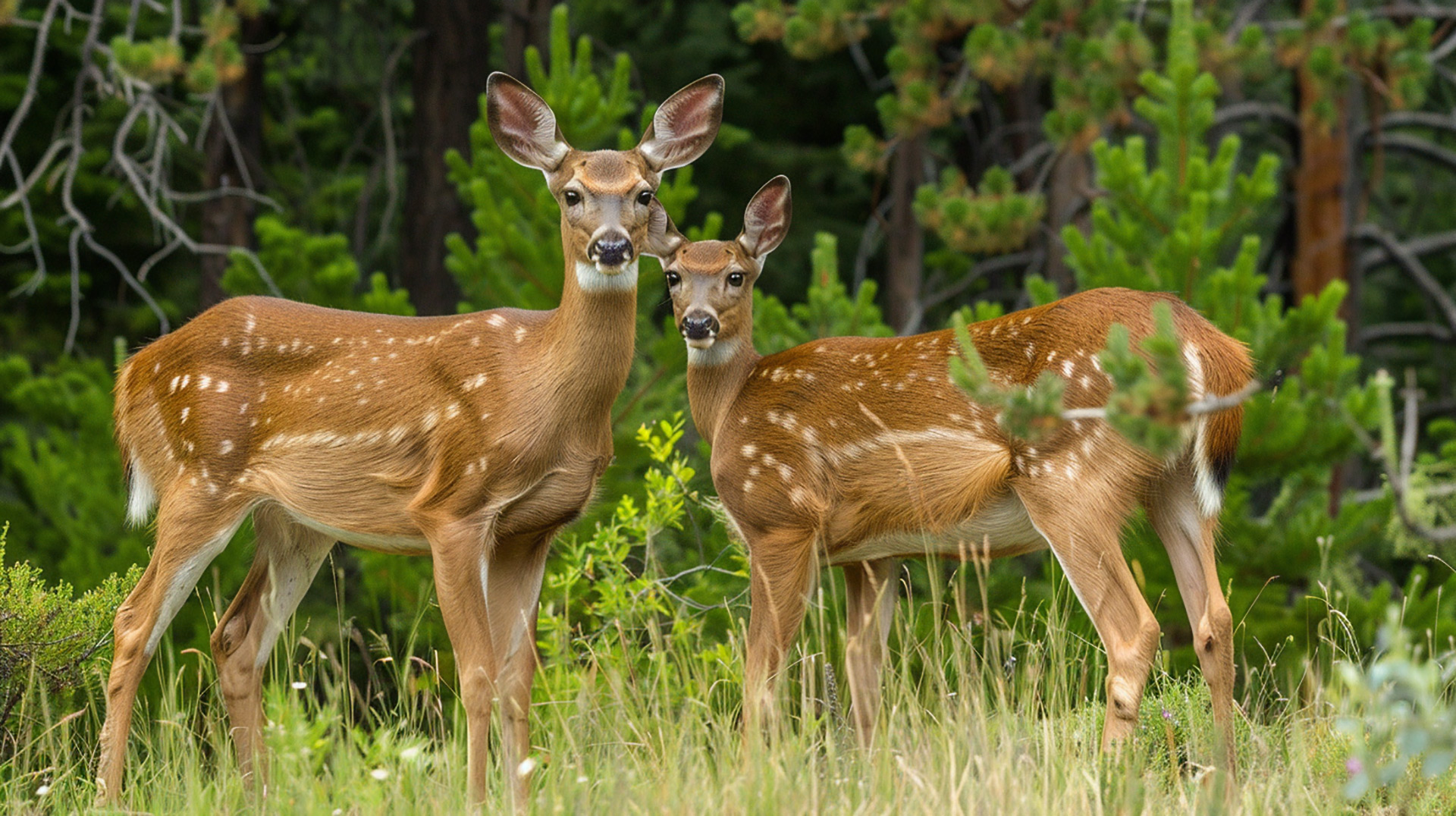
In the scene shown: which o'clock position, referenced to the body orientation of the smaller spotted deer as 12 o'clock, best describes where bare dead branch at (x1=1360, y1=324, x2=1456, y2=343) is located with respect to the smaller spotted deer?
The bare dead branch is roughly at 4 o'clock from the smaller spotted deer.

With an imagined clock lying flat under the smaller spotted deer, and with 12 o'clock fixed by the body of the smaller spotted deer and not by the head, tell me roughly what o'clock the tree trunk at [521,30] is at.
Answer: The tree trunk is roughly at 2 o'clock from the smaller spotted deer.

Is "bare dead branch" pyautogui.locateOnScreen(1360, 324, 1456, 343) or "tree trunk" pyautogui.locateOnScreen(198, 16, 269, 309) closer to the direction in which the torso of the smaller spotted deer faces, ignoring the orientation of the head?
the tree trunk

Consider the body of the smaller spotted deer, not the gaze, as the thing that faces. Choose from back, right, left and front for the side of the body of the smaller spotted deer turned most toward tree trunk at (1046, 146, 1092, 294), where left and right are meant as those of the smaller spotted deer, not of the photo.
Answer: right

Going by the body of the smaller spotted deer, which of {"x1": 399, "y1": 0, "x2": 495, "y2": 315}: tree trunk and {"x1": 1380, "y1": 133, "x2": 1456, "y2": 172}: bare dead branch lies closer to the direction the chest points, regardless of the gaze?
the tree trunk

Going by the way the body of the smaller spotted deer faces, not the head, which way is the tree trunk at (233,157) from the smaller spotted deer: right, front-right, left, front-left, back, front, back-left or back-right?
front-right

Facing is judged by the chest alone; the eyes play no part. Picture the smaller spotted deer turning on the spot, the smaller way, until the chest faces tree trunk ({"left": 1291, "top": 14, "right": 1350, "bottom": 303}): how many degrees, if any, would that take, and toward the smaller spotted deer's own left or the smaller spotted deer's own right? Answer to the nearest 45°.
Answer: approximately 90° to the smaller spotted deer's own right

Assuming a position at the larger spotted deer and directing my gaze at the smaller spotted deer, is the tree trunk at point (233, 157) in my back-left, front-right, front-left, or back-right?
back-left

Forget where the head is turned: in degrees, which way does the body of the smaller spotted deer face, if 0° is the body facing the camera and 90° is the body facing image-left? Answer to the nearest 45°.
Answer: approximately 90°

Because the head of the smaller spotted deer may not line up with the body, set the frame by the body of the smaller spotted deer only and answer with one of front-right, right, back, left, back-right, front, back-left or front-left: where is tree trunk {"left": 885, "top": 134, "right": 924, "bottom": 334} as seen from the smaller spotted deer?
right

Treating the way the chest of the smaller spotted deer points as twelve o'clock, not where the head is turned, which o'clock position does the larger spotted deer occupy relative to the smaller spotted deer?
The larger spotted deer is roughly at 12 o'clock from the smaller spotted deer.
